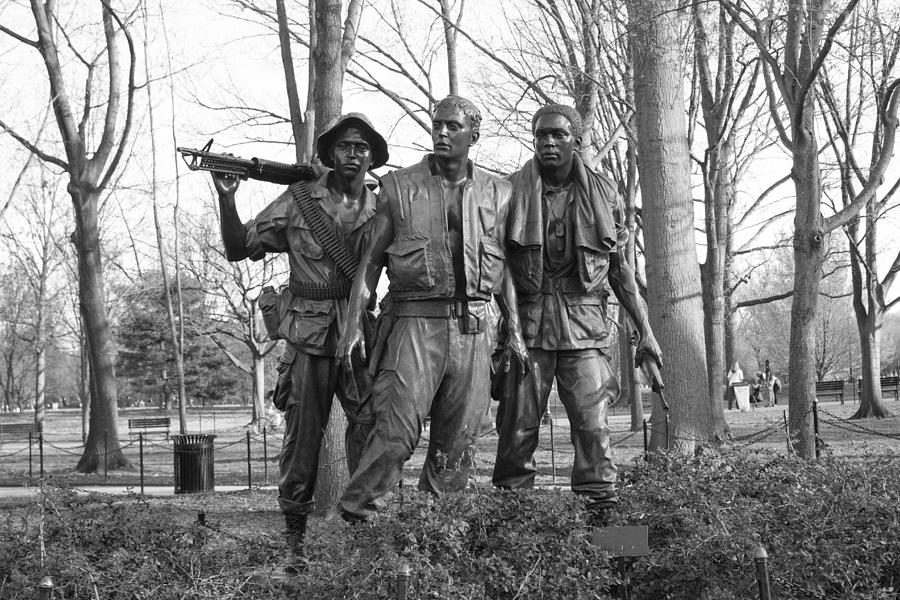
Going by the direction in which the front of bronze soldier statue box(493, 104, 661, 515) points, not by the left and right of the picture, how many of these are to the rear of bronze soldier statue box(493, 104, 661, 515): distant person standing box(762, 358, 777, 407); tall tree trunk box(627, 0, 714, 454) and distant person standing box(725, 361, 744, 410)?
3

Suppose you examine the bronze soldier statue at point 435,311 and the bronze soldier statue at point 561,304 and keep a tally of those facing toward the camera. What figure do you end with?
2

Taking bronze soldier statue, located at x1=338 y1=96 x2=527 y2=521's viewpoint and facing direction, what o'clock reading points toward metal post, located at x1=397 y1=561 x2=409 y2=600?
The metal post is roughly at 12 o'clock from the bronze soldier statue.

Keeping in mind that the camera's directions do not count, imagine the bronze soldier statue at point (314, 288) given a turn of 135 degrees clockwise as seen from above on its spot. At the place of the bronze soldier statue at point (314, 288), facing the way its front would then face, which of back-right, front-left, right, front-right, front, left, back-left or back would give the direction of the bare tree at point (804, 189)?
back-right

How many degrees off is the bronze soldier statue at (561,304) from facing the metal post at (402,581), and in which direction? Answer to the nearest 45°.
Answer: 0° — it already faces it

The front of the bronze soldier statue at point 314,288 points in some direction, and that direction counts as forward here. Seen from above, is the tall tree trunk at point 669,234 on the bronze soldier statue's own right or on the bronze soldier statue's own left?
on the bronze soldier statue's own left

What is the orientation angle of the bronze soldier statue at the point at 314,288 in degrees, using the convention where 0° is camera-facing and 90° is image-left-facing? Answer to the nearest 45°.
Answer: approximately 315°

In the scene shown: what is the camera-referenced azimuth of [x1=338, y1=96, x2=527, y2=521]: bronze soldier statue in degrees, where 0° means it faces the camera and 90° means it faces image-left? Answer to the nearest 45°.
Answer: approximately 0°

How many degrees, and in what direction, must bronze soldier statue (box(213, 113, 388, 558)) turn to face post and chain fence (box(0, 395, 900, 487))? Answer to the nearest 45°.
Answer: approximately 135° to its left
